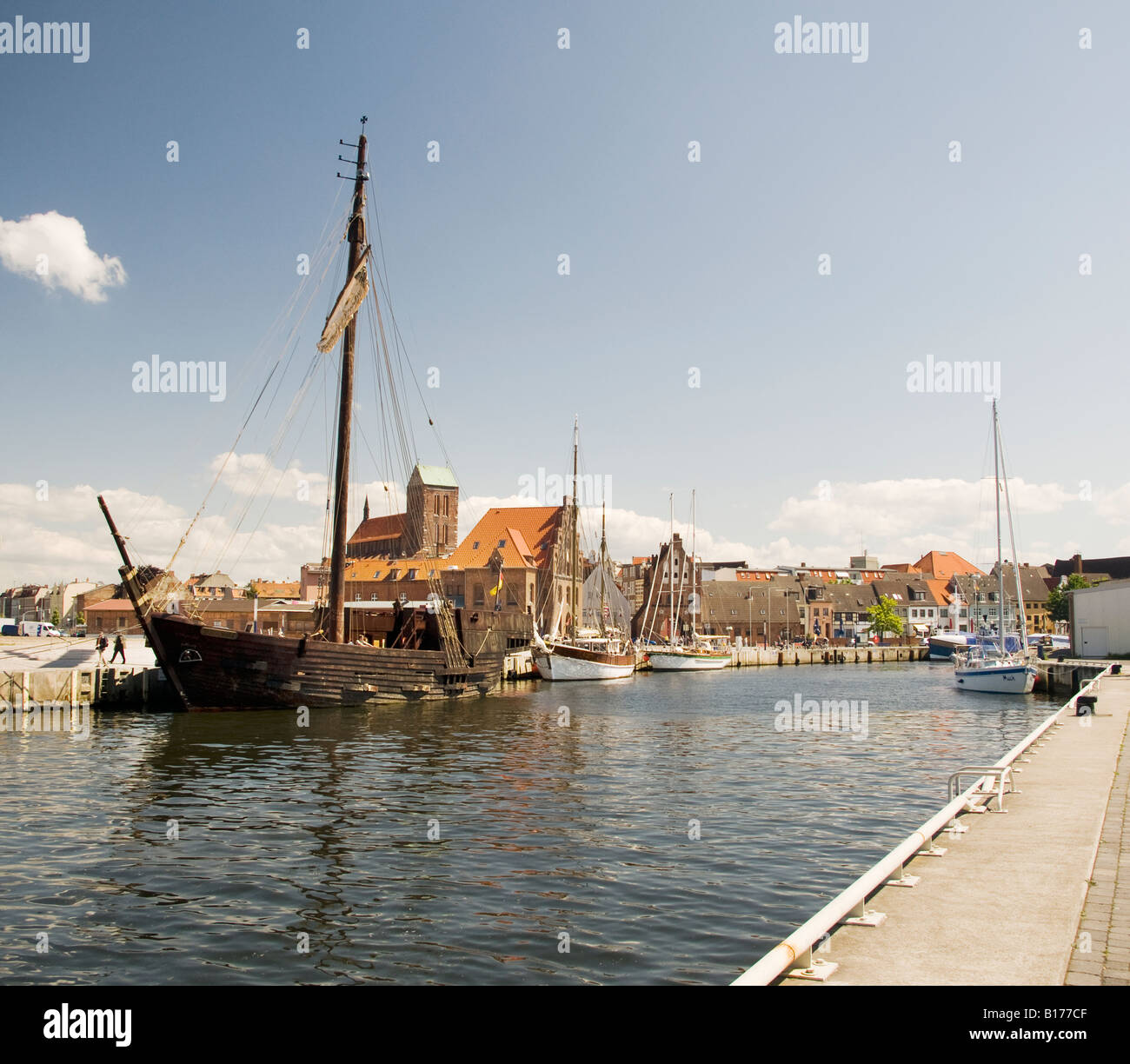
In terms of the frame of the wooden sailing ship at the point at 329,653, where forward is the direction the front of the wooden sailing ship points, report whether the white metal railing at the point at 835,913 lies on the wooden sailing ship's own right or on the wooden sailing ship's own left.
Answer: on the wooden sailing ship's own left

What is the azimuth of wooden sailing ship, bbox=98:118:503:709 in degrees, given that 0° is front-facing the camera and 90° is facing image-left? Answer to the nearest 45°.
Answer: approximately 45°
